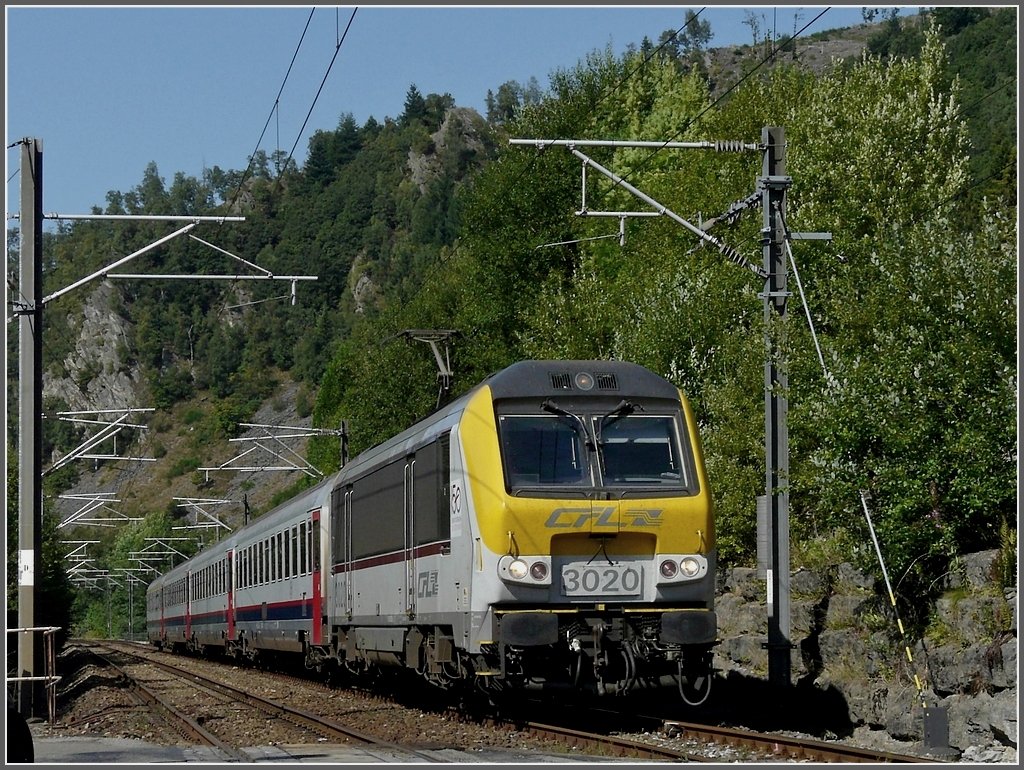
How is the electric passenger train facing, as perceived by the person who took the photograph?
facing the viewer
